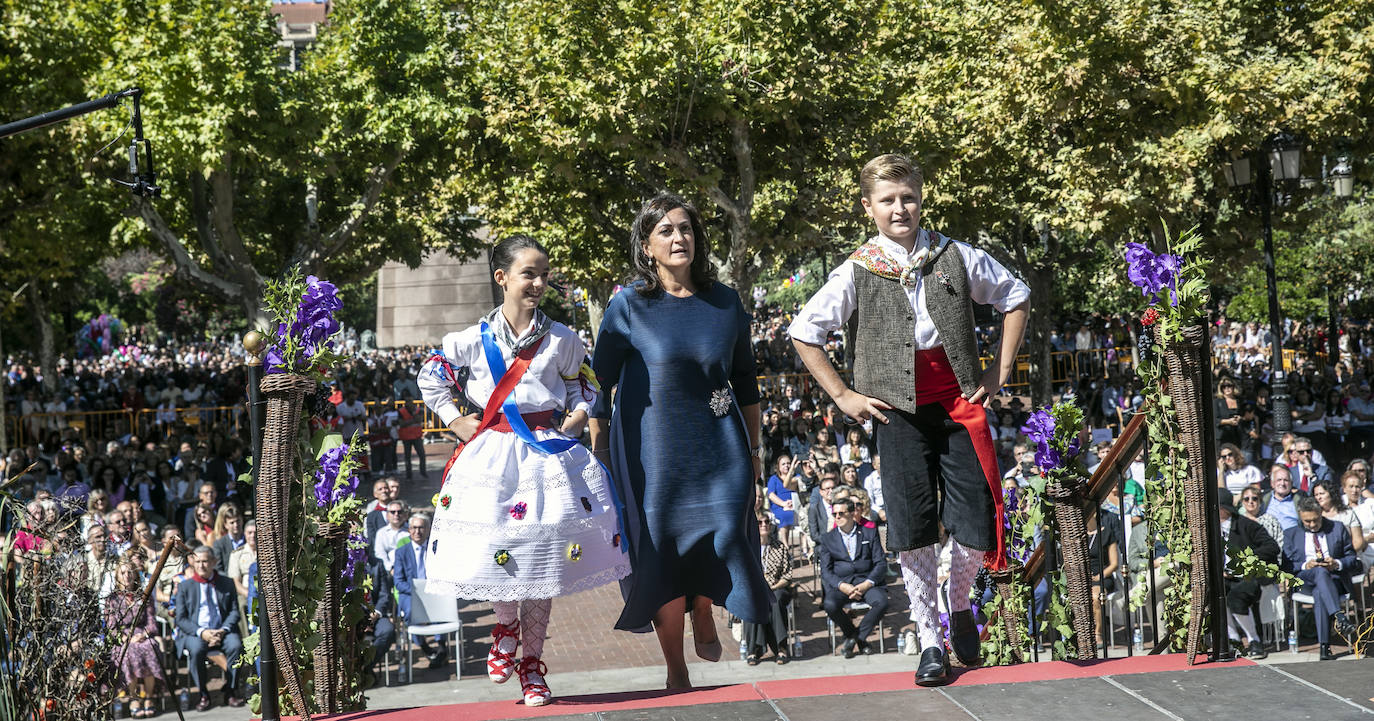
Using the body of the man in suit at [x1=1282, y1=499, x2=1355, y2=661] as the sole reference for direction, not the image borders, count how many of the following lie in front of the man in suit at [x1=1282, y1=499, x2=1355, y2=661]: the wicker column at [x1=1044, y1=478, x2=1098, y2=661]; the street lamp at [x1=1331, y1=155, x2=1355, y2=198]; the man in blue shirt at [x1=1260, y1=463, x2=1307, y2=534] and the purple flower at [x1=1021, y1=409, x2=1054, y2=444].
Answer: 2

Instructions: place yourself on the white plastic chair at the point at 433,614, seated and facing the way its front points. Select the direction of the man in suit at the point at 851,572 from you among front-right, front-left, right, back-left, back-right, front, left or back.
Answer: left

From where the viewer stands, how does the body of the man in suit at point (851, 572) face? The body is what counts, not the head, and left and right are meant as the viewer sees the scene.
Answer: facing the viewer

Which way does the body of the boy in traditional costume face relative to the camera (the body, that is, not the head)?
toward the camera

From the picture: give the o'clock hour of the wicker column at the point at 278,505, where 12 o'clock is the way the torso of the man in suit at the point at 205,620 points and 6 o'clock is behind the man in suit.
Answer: The wicker column is roughly at 12 o'clock from the man in suit.

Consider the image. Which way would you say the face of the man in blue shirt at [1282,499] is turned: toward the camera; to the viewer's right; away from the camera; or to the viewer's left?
toward the camera

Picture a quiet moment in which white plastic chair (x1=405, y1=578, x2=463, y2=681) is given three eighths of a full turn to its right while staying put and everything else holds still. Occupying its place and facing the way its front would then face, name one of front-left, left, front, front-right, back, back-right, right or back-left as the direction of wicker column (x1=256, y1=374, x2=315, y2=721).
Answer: back-left

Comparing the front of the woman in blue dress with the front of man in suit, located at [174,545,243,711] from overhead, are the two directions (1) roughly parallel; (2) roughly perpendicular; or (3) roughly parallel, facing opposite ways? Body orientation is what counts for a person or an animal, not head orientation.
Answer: roughly parallel

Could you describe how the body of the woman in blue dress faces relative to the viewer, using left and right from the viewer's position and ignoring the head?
facing the viewer

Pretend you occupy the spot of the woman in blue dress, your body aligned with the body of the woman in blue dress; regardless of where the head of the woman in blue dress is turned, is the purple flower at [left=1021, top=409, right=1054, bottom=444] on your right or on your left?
on your left

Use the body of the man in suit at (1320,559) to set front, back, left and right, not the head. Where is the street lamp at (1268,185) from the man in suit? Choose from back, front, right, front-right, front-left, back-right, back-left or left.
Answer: back

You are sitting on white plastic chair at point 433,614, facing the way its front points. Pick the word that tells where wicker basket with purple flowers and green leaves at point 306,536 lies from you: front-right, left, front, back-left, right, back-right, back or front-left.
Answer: front

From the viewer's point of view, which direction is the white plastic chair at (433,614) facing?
toward the camera

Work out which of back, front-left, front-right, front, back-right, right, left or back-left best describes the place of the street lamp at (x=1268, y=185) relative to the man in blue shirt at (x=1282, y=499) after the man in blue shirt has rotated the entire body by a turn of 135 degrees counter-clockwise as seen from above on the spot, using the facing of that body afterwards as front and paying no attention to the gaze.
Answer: front-left

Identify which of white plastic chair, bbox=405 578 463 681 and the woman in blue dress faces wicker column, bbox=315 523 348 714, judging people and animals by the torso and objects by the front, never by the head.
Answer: the white plastic chair

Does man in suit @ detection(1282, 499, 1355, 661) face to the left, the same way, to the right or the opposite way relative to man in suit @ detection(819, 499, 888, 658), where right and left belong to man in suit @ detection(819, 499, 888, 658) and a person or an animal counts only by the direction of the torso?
the same way

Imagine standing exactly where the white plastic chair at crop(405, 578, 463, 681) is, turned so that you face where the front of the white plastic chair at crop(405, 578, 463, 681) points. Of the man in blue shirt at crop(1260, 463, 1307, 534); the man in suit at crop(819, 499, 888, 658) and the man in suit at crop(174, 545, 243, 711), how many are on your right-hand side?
1

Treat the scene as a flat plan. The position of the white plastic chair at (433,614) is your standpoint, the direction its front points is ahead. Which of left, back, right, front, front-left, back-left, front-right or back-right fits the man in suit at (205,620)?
right
